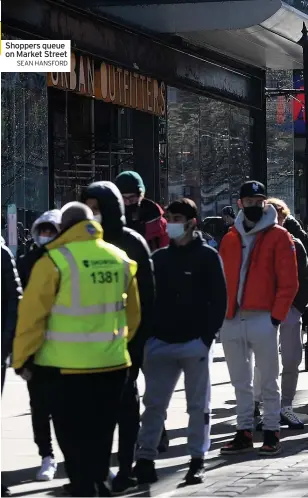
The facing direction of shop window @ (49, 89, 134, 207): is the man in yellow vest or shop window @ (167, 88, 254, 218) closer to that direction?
the man in yellow vest

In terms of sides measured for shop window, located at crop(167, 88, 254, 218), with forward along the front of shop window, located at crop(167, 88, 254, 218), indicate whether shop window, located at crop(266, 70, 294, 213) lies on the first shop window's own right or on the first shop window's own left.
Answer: on the first shop window's own left

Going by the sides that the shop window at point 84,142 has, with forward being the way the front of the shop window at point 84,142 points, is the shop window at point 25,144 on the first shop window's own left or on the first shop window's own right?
on the first shop window's own right

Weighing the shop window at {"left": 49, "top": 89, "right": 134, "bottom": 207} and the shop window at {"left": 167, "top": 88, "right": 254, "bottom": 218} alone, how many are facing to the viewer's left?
0

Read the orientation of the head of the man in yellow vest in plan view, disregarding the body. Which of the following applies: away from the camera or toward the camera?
away from the camera

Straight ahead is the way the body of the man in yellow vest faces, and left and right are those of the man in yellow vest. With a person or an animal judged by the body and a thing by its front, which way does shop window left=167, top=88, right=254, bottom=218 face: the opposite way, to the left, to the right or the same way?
the opposite way

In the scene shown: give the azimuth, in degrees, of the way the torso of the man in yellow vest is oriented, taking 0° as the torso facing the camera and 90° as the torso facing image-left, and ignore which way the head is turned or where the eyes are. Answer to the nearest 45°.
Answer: approximately 135°

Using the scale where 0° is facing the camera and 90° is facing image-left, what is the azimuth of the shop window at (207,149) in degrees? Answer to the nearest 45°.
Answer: approximately 315°

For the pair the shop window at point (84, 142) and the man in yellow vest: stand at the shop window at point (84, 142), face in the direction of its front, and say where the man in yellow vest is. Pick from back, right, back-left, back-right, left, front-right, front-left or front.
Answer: front-right

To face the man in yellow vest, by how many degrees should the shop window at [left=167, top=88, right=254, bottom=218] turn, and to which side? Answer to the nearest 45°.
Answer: approximately 45° to its right

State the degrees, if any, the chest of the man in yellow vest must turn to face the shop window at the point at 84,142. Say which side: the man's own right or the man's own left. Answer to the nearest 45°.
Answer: approximately 45° to the man's own right

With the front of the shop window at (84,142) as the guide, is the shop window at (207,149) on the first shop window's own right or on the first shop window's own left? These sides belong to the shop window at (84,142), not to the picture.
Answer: on the first shop window's own left

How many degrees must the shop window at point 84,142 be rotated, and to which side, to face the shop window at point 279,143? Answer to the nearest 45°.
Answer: approximately 90° to its left
